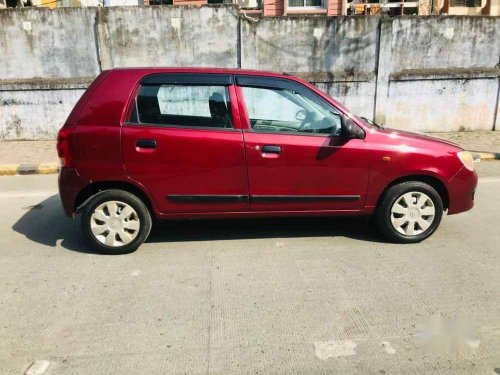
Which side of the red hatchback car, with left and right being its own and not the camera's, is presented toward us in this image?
right
